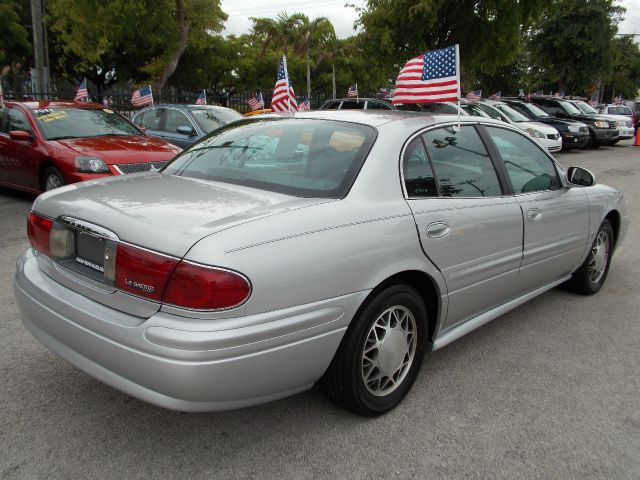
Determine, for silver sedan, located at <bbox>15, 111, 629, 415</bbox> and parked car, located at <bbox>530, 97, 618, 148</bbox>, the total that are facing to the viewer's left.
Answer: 0

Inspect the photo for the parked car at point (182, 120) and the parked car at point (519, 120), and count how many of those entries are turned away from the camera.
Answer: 0

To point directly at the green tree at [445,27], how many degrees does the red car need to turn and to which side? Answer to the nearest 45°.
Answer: approximately 90° to its left

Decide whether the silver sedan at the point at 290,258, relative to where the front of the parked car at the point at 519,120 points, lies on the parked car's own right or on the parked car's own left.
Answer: on the parked car's own right

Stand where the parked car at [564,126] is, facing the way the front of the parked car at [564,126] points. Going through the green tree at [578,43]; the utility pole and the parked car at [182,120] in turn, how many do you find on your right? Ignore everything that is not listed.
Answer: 2

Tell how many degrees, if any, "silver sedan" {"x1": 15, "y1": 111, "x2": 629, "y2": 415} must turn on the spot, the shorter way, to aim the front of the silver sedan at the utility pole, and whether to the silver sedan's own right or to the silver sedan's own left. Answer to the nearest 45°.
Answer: approximately 90° to the silver sedan's own left

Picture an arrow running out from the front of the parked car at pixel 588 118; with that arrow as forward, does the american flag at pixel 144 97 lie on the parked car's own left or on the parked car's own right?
on the parked car's own right

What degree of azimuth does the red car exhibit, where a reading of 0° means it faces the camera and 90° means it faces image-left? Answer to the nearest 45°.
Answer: approximately 315°

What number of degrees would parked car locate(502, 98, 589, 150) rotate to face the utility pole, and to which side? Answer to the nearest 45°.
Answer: approximately 90° to its right

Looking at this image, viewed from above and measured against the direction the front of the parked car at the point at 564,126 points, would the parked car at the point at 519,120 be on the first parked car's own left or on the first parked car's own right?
on the first parked car's own right

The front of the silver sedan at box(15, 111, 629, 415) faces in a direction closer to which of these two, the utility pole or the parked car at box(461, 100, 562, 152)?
the parked car

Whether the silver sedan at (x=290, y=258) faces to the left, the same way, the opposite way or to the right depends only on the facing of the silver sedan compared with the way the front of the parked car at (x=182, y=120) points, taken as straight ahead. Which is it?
to the left

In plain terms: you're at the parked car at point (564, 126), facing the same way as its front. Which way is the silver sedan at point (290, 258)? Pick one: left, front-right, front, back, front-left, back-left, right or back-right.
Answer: front-right

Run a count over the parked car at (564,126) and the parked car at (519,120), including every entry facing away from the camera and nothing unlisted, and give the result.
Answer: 0

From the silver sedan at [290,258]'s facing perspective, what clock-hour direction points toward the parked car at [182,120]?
The parked car is roughly at 10 o'clock from the silver sedan.
